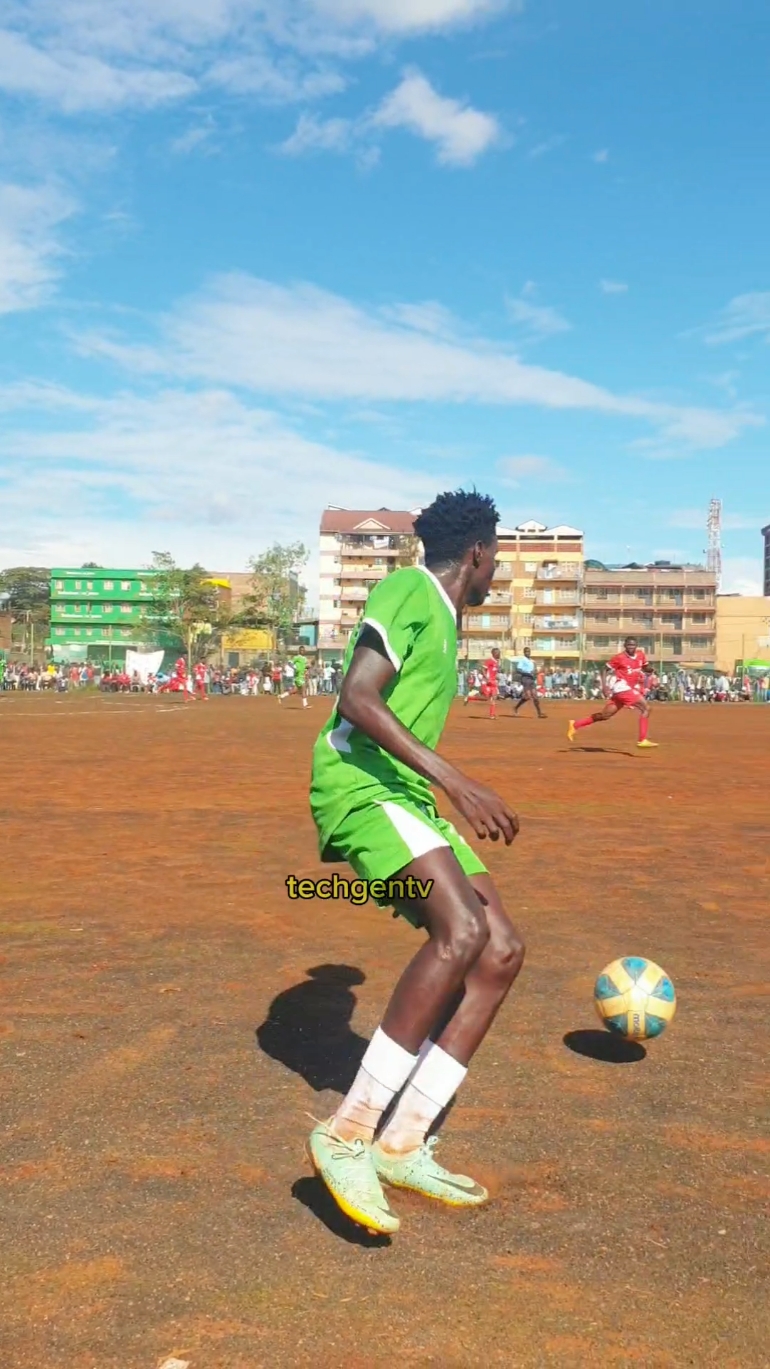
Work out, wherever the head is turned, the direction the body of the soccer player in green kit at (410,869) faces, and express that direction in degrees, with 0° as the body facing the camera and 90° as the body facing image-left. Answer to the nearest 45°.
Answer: approximately 270°

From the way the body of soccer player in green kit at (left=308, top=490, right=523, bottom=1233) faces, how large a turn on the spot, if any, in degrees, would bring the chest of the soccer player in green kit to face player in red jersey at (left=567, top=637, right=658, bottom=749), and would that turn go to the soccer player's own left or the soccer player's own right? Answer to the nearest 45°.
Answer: approximately 90° to the soccer player's own left

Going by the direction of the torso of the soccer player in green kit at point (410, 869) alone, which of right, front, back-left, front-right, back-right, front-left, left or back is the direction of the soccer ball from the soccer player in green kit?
front-left

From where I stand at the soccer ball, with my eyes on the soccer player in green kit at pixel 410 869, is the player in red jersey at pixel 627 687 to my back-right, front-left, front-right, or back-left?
back-right
